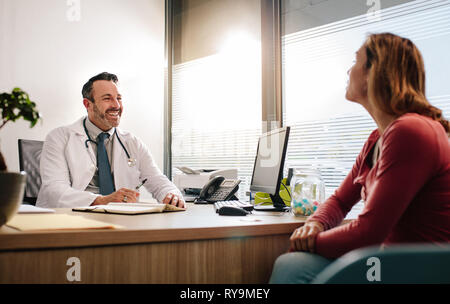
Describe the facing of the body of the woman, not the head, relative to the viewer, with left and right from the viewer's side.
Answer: facing to the left of the viewer

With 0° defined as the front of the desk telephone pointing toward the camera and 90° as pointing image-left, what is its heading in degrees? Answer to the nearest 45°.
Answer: approximately 45°

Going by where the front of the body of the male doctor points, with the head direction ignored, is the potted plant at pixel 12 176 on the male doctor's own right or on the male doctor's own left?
on the male doctor's own right

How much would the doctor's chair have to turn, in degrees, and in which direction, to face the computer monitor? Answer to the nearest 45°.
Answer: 0° — it already faces it
